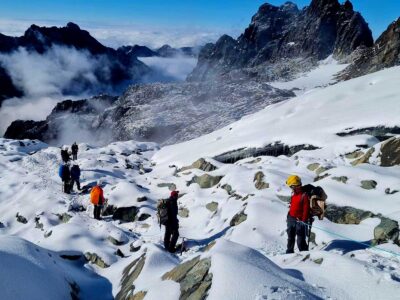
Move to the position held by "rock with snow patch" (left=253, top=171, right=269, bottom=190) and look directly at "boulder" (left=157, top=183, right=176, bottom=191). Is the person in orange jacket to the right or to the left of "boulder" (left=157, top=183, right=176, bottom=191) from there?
left

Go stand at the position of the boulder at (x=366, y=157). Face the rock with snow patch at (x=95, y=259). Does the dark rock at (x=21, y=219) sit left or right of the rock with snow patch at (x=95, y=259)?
right

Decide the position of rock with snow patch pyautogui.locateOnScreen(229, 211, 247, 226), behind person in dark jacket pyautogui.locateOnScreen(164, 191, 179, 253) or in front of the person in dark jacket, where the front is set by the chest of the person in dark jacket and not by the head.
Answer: in front

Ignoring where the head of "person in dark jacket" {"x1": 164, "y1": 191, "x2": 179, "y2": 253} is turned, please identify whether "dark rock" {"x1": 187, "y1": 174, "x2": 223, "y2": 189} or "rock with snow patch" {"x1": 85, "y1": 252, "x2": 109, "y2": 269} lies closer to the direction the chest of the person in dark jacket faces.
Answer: the dark rock

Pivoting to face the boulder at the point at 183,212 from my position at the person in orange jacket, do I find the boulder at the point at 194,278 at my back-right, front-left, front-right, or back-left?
front-right
